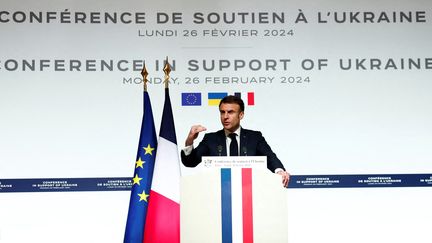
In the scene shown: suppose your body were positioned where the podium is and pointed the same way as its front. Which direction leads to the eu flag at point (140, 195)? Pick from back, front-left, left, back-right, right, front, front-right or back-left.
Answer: back-right

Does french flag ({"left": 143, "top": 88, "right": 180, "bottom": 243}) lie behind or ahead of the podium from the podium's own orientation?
behind

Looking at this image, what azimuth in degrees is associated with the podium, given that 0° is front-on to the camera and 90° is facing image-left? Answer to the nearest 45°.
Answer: approximately 0°

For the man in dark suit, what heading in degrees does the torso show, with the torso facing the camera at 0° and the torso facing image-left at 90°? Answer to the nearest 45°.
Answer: approximately 0°

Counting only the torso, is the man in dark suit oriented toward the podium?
yes

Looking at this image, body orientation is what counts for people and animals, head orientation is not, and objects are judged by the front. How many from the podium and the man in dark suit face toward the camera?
2

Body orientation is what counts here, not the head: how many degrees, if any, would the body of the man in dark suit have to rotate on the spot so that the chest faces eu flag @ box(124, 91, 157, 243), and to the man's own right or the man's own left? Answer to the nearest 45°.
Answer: approximately 90° to the man's own right
